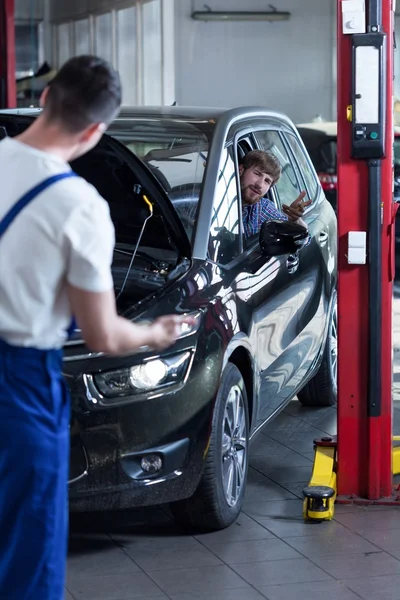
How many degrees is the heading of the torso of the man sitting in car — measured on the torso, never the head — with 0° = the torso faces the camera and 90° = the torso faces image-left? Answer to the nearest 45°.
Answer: approximately 0°

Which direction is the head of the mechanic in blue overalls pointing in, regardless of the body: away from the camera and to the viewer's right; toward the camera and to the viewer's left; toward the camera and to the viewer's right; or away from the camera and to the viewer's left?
away from the camera and to the viewer's right

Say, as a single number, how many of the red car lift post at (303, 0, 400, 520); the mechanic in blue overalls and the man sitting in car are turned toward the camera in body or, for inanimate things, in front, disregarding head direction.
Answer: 2

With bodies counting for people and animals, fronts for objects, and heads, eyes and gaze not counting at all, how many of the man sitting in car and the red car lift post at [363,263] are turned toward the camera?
2

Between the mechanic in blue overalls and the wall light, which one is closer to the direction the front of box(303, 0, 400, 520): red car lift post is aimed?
the mechanic in blue overalls

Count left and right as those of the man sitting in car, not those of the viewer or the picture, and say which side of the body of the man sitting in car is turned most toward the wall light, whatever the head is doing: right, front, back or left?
back

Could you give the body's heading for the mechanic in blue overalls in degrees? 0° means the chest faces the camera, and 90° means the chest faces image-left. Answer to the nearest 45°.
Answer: approximately 225°
